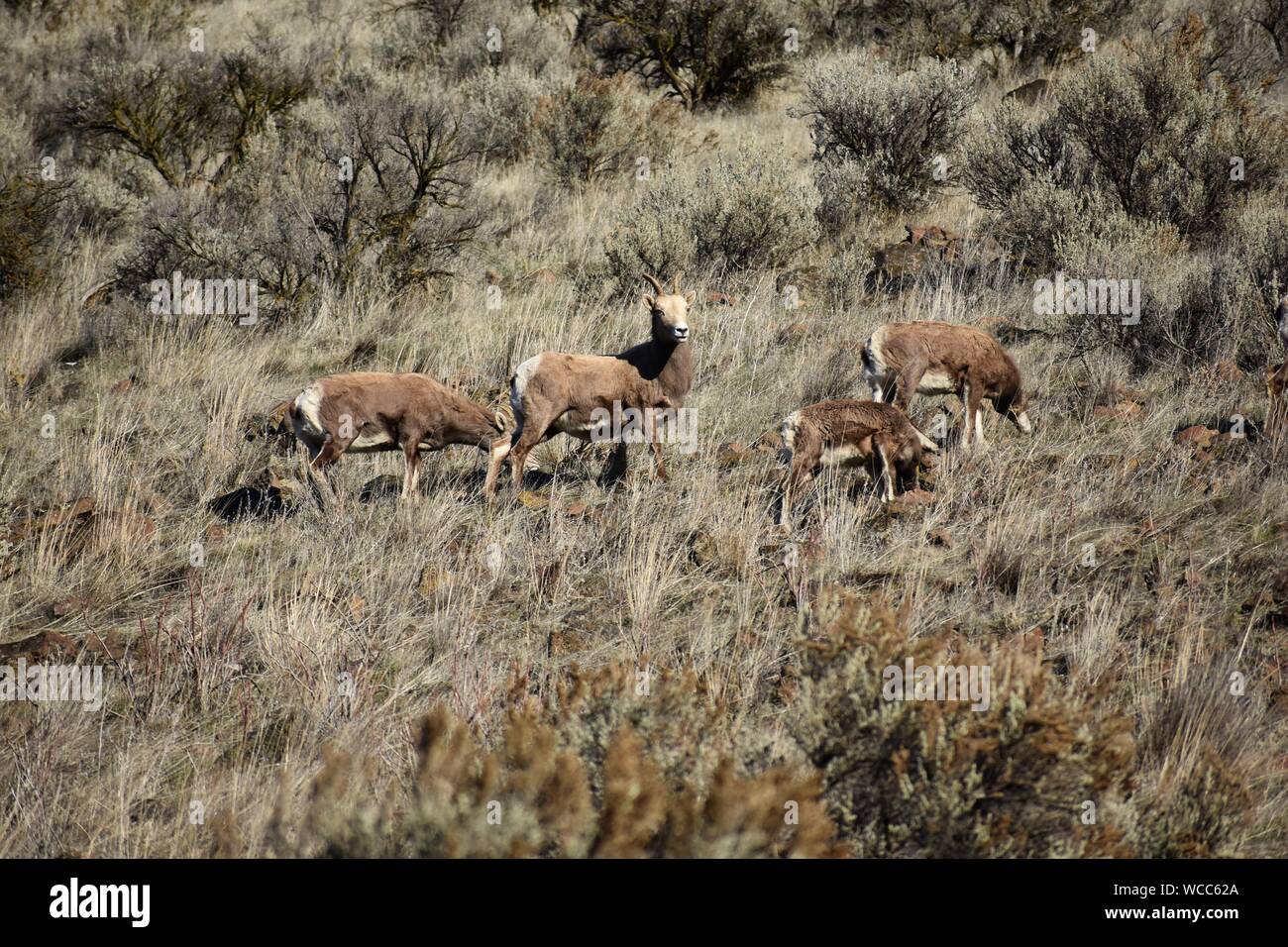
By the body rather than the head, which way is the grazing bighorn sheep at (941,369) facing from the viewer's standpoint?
to the viewer's right

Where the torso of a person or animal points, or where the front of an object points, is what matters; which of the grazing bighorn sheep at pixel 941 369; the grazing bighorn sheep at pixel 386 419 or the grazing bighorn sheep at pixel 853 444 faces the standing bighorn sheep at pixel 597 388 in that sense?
the grazing bighorn sheep at pixel 386 419

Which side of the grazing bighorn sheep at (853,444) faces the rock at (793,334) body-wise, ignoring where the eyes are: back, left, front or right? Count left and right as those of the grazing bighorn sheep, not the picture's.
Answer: left

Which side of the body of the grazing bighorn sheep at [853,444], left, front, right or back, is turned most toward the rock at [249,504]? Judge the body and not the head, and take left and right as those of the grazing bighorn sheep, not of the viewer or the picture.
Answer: back

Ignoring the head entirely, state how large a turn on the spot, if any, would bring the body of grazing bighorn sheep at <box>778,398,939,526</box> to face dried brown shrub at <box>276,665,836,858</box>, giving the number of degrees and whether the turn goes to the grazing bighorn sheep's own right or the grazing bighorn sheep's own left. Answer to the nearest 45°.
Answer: approximately 90° to the grazing bighorn sheep's own right

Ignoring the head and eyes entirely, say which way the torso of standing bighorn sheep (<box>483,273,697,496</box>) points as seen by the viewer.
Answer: to the viewer's right

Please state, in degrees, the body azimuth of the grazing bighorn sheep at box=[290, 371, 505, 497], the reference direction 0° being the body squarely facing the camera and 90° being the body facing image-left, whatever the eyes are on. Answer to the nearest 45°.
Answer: approximately 270°

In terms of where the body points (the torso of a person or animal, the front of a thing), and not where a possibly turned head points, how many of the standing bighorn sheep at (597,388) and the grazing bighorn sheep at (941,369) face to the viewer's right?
2

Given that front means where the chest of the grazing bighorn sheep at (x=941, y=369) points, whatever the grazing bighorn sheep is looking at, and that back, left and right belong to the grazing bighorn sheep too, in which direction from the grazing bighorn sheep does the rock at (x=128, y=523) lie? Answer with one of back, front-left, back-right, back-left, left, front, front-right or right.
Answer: back-right

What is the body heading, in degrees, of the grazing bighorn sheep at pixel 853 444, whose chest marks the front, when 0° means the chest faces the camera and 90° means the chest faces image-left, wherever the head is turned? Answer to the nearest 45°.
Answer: approximately 270°

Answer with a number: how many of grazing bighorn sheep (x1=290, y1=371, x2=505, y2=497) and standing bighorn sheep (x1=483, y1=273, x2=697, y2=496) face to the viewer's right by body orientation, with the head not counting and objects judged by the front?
2

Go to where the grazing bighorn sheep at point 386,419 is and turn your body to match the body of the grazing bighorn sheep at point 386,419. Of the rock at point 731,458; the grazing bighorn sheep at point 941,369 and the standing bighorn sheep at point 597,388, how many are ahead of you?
3
